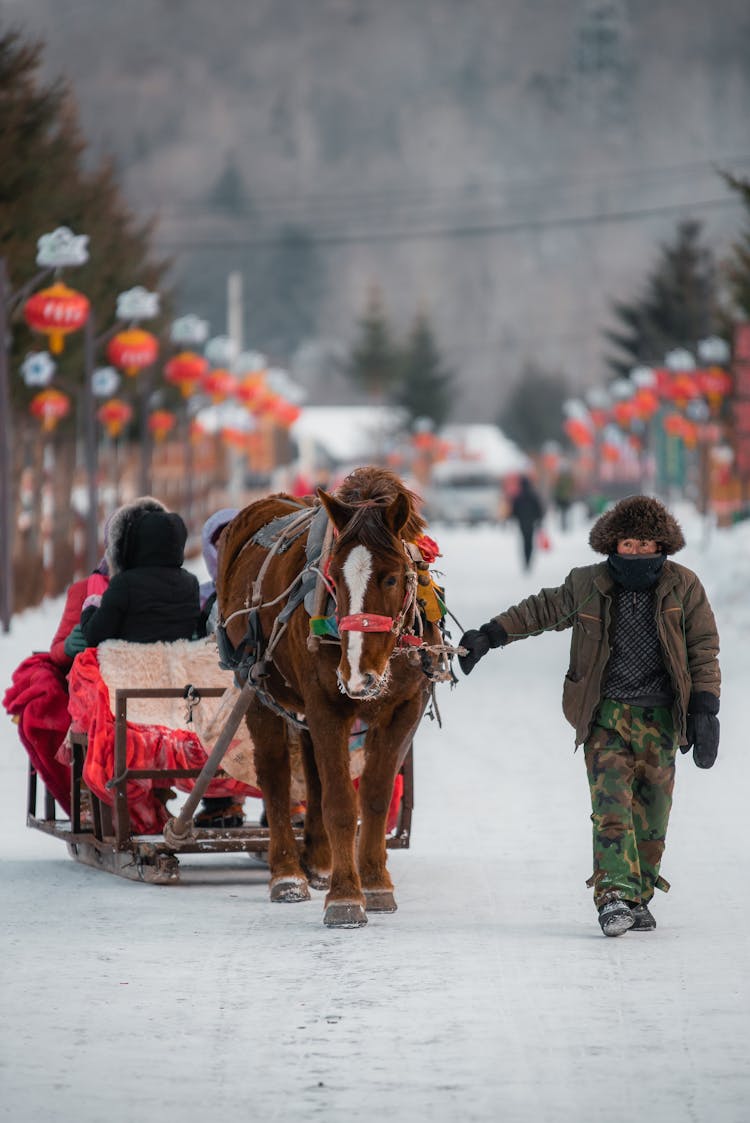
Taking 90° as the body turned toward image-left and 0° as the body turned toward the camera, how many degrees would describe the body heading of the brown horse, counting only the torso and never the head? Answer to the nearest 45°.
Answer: approximately 0°

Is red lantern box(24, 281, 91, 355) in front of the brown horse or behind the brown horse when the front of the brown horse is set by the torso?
behind

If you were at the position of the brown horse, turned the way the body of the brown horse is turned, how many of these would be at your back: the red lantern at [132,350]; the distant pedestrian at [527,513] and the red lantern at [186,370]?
3

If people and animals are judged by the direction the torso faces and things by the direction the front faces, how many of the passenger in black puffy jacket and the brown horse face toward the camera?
1

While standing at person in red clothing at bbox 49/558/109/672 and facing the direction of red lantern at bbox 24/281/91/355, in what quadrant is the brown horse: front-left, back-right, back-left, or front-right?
back-right

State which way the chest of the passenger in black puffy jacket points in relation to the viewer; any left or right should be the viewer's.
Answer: facing away from the viewer and to the left of the viewer

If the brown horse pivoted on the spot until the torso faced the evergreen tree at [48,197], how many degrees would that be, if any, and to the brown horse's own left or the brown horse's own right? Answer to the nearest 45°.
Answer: approximately 180°

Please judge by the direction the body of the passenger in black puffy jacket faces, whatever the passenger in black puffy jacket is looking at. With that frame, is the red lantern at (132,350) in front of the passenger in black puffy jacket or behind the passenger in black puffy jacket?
in front

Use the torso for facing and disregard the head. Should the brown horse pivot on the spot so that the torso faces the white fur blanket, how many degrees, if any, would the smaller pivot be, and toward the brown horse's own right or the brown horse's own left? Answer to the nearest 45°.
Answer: approximately 135° to the brown horse's own right
